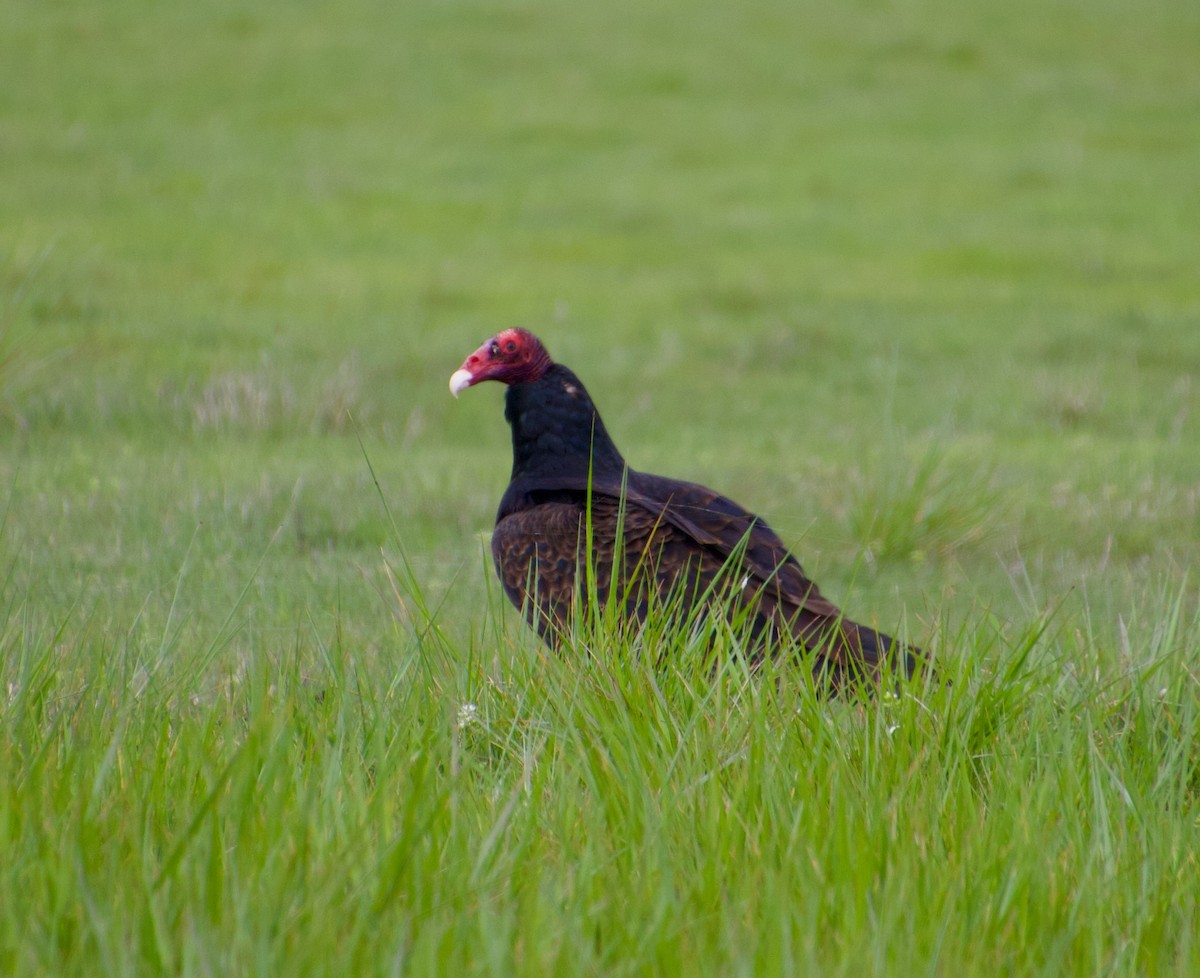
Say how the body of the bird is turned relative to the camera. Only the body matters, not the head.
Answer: to the viewer's left

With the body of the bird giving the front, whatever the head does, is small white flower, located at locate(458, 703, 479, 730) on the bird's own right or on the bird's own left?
on the bird's own left
